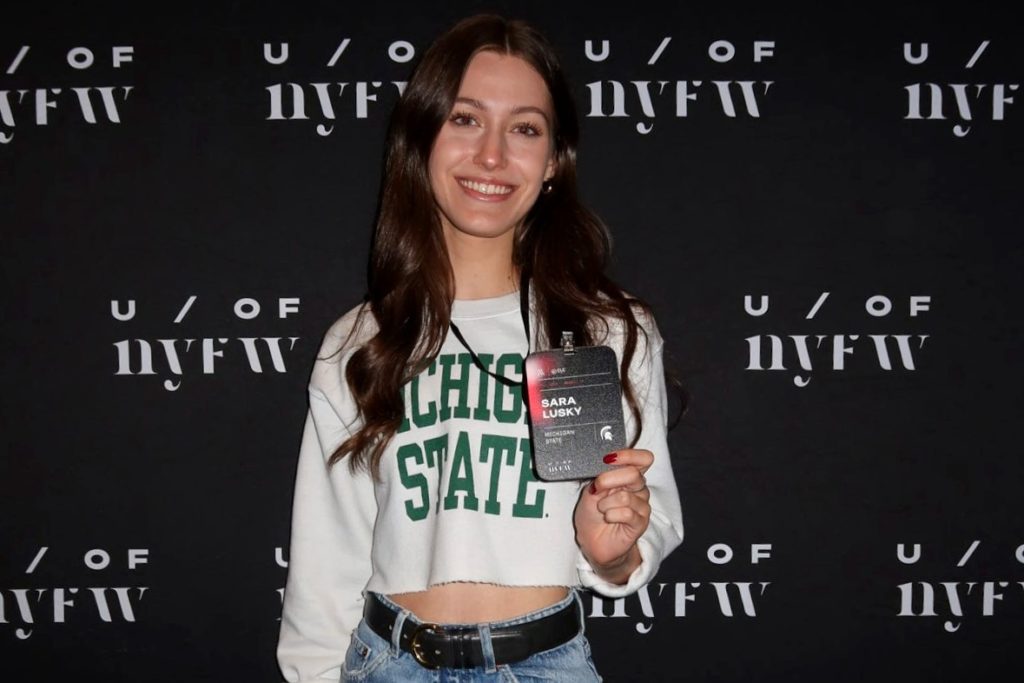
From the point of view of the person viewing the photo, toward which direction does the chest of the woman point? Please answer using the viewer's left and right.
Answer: facing the viewer
